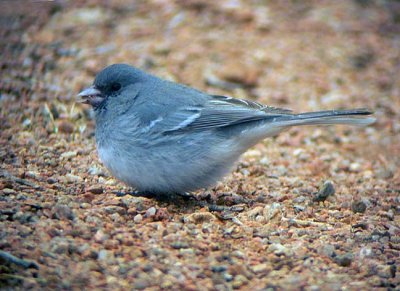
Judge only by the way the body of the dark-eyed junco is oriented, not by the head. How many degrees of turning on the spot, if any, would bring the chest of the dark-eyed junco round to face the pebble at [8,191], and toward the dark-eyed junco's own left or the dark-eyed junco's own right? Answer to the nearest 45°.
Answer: approximately 45° to the dark-eyed junco's own left

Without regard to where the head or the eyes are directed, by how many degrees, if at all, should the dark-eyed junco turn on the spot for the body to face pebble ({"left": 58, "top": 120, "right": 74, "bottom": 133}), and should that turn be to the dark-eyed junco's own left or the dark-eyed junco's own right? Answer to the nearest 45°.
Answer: approximately 45° to the dark-eyed junco's own right

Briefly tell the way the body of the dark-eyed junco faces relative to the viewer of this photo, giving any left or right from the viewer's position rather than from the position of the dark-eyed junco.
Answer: facing to the left of the viewer

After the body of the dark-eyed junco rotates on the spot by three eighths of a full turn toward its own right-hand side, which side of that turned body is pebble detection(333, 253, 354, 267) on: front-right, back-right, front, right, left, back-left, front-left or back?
right

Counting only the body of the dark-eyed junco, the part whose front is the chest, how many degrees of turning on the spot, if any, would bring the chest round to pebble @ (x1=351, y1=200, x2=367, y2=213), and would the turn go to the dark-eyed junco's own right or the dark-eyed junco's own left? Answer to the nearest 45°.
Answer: approximately 180°

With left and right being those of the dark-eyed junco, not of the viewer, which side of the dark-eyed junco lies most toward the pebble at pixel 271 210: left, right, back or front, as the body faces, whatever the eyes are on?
back

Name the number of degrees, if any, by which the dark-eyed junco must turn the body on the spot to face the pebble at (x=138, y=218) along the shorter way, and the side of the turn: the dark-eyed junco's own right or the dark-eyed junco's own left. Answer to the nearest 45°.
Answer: approximately 90° to the dark-eyed junco's own left

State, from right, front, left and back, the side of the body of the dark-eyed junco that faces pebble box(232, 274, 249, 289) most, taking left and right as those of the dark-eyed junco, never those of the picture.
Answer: left
